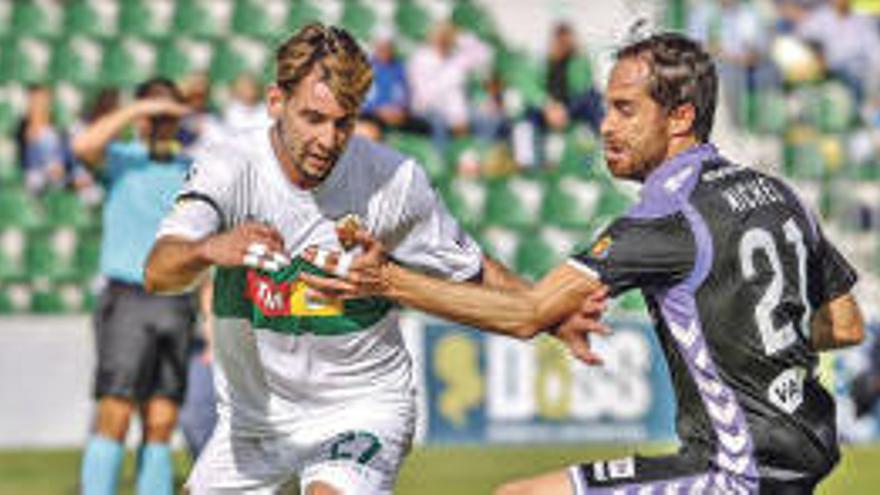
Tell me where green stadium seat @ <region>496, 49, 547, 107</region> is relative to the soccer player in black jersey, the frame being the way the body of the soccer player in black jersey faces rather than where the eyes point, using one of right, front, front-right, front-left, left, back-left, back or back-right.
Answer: front-right

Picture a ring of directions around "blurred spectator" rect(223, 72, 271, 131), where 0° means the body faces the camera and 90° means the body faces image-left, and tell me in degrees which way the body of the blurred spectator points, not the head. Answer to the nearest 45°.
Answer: approximately 0°

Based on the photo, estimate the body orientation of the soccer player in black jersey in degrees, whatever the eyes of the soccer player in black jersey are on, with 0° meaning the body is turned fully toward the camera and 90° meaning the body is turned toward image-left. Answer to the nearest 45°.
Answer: approximately 135°

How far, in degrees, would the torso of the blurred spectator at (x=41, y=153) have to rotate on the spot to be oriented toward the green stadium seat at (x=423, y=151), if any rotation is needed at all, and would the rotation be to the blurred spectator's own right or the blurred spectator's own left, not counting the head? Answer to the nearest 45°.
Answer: approximately 90° to the blurred spectator's own left
